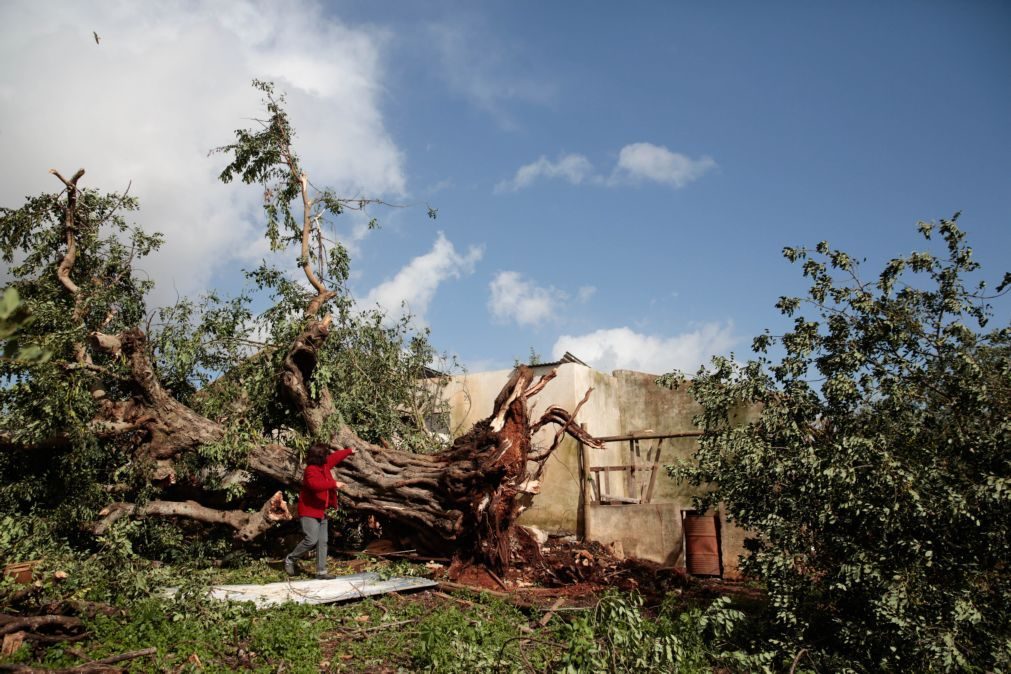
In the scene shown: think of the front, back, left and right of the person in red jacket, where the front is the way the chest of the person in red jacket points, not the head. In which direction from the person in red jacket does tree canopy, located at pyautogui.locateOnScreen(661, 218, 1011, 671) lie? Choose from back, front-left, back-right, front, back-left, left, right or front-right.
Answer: front-right

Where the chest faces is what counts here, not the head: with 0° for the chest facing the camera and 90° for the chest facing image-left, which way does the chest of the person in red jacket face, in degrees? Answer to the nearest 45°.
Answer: approximately 270°

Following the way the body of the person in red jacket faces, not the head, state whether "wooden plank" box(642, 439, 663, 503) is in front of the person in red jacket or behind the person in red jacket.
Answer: in front

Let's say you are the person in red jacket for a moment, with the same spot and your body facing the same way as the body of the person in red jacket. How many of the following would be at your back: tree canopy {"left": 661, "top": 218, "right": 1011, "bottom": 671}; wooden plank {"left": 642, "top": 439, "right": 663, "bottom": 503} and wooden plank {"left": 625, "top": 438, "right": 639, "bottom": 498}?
0

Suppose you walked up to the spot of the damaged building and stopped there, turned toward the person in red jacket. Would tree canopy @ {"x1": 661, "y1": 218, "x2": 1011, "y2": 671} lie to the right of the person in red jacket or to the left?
left

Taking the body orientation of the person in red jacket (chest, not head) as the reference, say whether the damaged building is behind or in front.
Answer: in front

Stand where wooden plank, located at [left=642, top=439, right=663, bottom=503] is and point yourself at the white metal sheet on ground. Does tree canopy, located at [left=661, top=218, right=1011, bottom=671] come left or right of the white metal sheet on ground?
left
